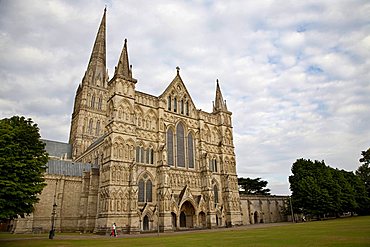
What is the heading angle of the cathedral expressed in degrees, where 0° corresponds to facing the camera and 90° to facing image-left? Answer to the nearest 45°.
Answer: approximately 315°

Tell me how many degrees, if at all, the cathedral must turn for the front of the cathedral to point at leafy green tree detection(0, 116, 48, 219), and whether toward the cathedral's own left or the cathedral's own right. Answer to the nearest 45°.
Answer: approximately 90° to the cathedral's own right
